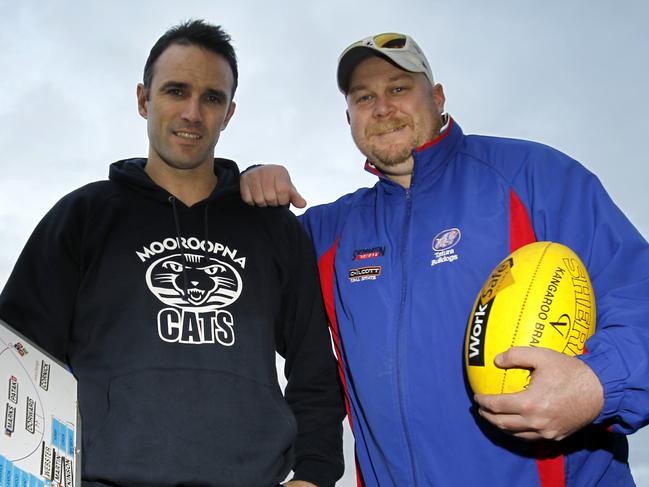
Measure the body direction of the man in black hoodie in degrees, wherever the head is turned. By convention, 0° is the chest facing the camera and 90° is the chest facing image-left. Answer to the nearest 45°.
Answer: approximately 0°

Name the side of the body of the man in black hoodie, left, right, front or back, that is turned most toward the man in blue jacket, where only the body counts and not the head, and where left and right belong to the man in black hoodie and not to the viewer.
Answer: left
